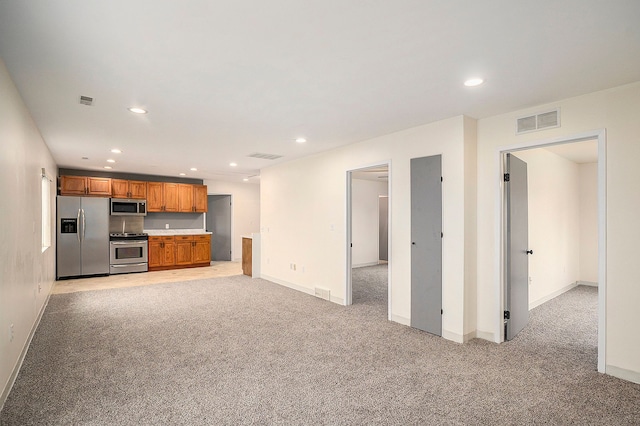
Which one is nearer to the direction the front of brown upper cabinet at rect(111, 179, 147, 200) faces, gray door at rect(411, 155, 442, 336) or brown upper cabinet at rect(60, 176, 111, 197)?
the gray door

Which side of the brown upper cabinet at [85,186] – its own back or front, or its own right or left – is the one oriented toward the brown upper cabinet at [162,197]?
left

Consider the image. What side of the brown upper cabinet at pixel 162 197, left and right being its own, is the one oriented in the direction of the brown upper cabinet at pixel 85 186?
right

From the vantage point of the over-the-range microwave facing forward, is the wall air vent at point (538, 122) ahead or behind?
ahead

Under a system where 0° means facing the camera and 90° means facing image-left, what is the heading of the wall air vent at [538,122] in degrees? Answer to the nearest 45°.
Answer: approximately 45°

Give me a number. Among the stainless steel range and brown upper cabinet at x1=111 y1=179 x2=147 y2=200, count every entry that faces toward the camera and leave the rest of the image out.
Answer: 2

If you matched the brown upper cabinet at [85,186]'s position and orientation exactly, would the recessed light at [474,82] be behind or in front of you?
in front

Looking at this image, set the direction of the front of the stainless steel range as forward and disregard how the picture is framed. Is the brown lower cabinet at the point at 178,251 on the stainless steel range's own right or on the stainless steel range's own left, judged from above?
on the stainless steel range's own left
